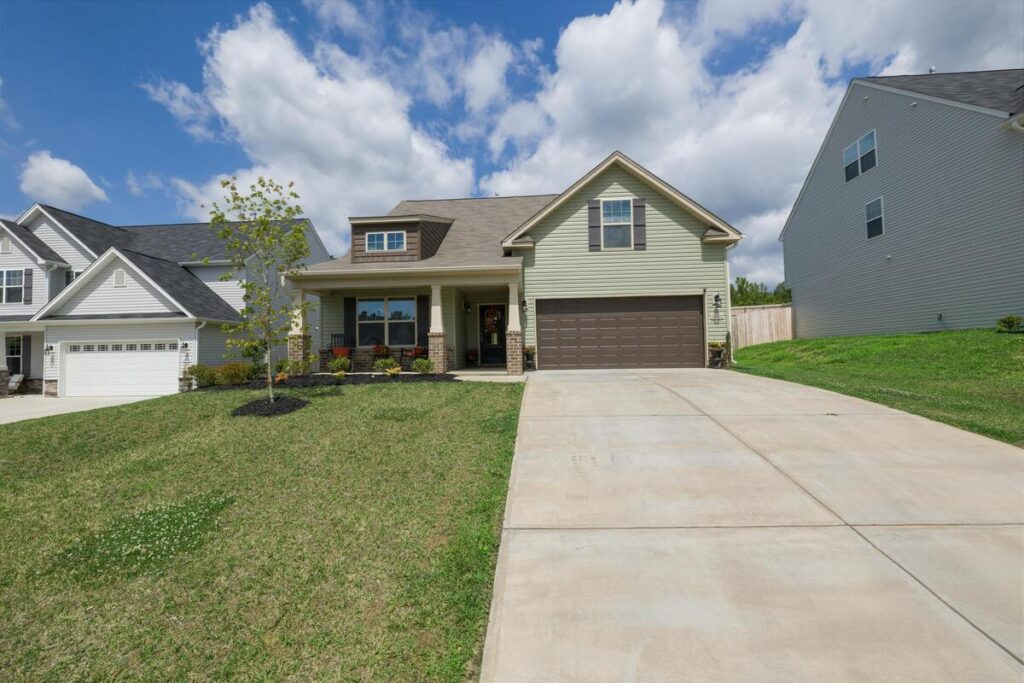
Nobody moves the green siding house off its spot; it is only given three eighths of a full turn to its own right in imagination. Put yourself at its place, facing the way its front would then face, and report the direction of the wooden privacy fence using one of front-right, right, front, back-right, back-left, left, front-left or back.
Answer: right

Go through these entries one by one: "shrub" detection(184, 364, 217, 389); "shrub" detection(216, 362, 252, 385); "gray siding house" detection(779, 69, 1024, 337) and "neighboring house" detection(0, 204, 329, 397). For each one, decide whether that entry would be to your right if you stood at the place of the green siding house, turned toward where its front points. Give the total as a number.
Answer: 3

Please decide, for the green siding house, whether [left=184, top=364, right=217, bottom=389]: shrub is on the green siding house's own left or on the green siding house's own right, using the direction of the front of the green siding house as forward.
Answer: on the green siding house's own right

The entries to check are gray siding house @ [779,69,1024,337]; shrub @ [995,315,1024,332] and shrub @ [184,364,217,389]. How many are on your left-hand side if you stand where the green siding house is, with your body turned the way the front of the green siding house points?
2

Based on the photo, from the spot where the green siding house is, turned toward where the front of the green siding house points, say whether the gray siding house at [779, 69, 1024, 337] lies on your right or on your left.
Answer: on your left

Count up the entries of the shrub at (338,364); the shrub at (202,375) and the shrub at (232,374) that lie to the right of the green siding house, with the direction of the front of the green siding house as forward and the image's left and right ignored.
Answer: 3

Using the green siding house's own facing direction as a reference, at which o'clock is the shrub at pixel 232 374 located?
The shrub is roughly at 3 o'clock from the green siding house.

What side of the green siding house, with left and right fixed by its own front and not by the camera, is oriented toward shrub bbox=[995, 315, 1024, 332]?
left

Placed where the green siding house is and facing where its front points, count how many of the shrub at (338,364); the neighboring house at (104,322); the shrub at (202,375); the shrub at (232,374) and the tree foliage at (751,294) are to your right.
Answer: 4

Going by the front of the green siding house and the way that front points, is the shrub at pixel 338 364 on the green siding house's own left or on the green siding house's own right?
on the green siding house's own right

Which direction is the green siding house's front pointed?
toward the camera

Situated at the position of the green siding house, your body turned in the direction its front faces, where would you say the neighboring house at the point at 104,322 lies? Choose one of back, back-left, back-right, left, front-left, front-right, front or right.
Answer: right
